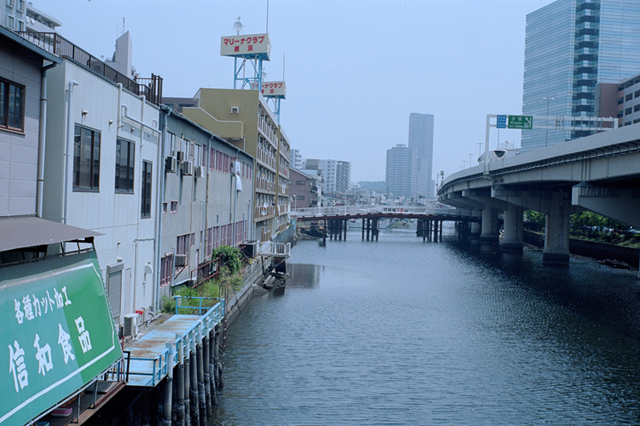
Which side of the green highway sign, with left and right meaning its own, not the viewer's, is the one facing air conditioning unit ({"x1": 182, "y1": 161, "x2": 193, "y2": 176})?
front

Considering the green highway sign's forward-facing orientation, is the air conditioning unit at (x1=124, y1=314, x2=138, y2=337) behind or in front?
in front

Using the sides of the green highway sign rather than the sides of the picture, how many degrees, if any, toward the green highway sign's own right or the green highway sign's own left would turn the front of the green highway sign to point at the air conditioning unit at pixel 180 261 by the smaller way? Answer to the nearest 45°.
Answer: approximately 45° to the green highway sign's own right

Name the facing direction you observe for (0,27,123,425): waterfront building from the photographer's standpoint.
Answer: facing the viewer and to the right of the viewer

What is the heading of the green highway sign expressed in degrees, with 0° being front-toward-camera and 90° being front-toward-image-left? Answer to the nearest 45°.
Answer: approximately 0°

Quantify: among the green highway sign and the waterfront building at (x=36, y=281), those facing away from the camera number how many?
0

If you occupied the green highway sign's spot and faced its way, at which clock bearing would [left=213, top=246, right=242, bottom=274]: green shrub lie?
The green shrub is roughly at 1 o'clock from the green highway sign.

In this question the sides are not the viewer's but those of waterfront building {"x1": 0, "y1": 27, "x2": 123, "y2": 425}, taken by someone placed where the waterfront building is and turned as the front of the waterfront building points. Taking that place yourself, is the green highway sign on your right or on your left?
on your left

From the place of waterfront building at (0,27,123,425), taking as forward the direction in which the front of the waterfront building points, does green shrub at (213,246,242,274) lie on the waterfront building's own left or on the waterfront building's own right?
on the waterfront building's own left
